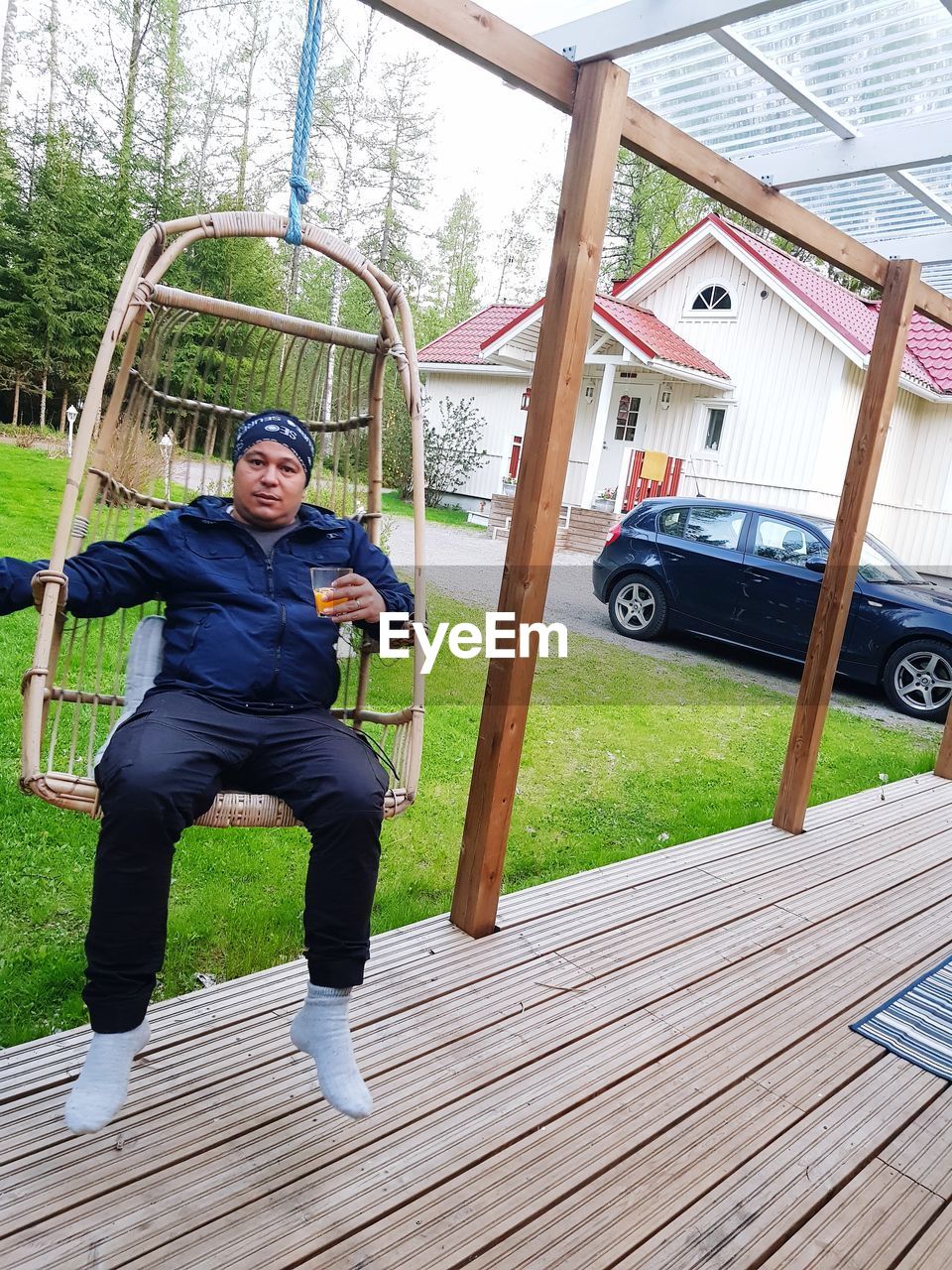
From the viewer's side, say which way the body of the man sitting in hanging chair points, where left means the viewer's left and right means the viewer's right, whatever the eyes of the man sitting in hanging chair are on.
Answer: facing the viewer

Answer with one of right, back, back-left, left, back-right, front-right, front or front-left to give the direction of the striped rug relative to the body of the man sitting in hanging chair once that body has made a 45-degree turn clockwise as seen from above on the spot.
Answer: back-left

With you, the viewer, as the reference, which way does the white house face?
facing the viewer and to the left of the viewer

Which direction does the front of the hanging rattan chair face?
toward the camera

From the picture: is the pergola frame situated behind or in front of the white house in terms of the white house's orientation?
in front

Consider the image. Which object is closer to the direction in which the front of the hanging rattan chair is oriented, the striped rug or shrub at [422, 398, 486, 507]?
the striped rug

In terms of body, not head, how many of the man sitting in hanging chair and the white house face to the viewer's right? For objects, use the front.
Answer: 0

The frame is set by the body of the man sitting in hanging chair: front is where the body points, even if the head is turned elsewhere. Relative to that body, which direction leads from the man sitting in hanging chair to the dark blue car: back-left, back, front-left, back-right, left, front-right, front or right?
back-left

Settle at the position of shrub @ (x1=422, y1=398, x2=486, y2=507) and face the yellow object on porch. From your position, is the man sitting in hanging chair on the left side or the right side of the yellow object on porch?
right

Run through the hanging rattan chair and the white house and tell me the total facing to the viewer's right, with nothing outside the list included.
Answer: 0
